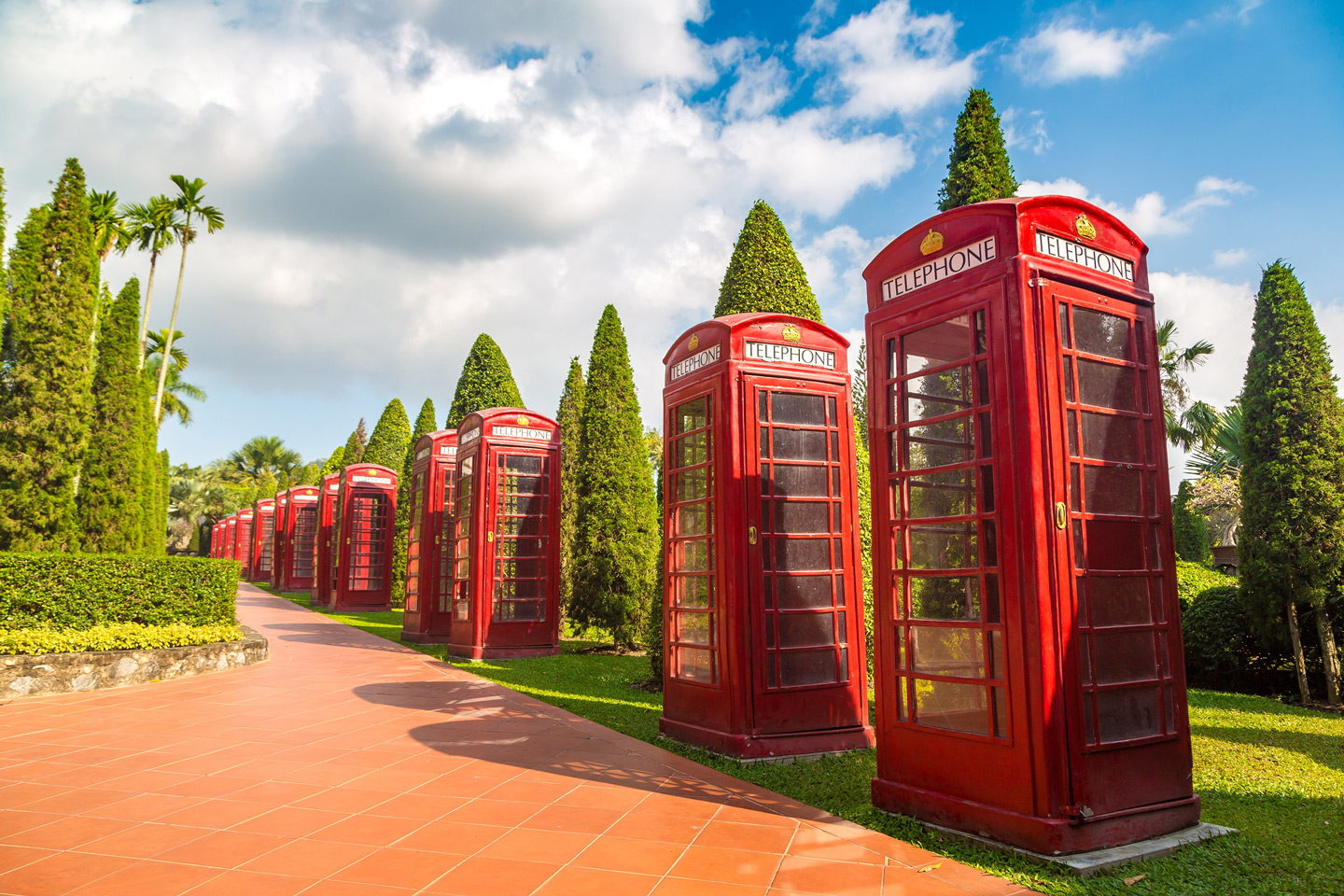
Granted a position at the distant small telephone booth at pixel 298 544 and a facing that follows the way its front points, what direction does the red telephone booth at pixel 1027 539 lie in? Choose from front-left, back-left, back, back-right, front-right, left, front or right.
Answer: front

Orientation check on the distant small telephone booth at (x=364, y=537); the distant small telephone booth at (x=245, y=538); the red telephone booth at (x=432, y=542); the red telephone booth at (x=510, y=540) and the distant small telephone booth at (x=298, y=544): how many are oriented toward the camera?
5

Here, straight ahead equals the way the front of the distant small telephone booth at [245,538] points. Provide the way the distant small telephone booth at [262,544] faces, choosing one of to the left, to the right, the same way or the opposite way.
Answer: the same way

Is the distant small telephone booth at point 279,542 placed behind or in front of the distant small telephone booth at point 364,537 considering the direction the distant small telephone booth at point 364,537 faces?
behind

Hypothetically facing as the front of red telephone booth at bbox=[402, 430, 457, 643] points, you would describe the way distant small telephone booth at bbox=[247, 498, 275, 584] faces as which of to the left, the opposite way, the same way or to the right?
the same way

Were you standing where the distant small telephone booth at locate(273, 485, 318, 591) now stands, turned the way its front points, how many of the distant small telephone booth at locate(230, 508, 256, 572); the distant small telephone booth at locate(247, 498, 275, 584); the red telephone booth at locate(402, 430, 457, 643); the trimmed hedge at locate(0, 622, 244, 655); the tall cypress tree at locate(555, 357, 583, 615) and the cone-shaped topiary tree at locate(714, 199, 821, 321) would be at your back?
2

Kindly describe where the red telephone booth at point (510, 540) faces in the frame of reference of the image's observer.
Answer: facing the viewer

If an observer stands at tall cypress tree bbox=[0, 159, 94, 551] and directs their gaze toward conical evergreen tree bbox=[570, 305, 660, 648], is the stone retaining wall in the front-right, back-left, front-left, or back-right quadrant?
front-right

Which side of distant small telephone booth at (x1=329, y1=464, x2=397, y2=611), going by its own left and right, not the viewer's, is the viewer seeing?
front

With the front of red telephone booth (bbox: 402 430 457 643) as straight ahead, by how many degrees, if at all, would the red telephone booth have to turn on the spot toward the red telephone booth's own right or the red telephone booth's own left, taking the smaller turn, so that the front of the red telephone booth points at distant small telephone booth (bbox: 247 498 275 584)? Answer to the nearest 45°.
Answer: approximately 180°

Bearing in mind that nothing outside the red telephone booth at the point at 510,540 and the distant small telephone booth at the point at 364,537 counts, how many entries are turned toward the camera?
2

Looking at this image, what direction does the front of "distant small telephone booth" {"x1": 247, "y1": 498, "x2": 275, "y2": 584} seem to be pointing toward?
toward the camera

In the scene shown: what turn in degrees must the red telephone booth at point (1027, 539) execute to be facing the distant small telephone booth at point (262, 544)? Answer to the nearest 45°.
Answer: approximately 180°

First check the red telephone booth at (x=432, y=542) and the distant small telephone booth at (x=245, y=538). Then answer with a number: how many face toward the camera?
2

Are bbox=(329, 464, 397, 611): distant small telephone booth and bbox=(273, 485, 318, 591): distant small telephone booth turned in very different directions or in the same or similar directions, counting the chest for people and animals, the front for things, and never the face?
same or similar directions

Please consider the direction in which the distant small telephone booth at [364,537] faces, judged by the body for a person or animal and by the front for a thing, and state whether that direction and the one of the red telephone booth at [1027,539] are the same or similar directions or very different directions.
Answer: same or similar directions
